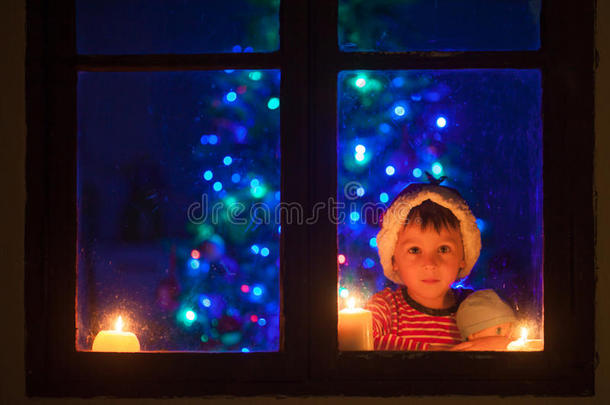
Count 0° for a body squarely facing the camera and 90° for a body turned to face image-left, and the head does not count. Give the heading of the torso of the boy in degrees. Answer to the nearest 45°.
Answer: approximately 0°

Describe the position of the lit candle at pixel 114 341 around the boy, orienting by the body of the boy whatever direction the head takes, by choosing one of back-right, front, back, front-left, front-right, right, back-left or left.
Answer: front-right

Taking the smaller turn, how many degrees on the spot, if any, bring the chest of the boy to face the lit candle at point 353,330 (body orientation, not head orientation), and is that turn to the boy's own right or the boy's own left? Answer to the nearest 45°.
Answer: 0° — they already face it

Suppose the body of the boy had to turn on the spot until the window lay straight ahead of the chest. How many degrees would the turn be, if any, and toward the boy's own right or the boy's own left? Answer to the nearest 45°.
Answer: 0° — they already face it
